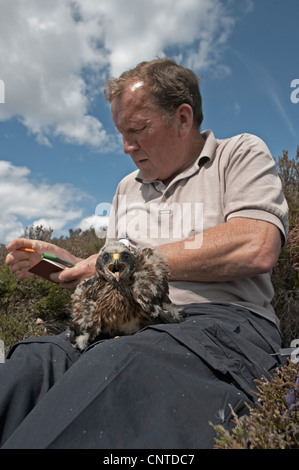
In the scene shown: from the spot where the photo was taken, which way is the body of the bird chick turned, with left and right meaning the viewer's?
facing the viewer

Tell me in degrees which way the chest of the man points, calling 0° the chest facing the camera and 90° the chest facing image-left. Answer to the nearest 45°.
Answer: approximately 45°
